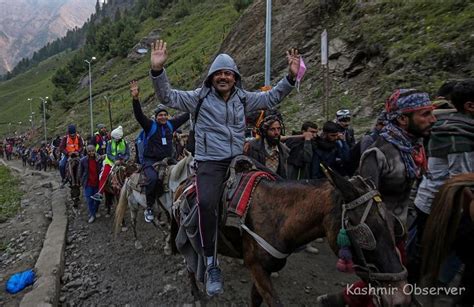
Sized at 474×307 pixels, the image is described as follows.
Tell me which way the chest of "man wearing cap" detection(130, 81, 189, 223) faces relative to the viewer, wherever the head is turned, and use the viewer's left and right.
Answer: facing the viewer

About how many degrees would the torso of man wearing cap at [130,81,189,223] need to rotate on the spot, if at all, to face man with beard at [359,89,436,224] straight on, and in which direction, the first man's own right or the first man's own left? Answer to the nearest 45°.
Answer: approximately 45° to the first man's own left

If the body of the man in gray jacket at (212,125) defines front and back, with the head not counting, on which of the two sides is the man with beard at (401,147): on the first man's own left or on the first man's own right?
on the first man's own left

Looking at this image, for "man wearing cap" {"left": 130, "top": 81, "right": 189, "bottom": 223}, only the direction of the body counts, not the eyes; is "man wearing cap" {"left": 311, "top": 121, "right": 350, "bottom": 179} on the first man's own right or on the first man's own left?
on the first man's own left

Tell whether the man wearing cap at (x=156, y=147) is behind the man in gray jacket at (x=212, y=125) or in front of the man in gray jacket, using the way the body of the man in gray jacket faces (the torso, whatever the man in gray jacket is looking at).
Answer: behind

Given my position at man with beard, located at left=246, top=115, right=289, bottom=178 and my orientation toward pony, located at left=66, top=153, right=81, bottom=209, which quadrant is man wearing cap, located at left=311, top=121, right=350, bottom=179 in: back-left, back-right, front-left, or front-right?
back-right
